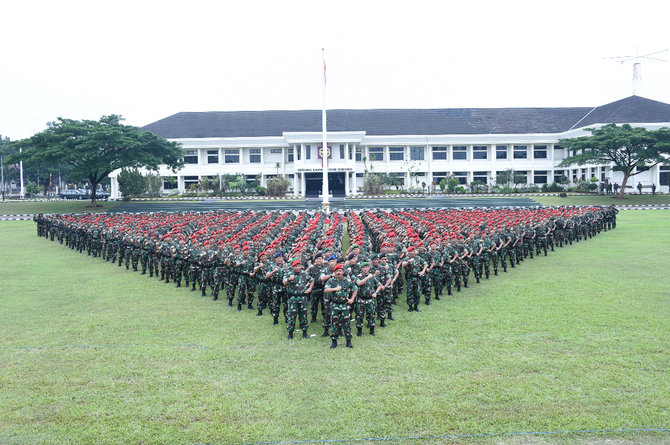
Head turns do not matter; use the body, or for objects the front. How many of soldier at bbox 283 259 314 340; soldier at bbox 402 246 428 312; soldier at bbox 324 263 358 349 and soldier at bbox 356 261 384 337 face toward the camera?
4

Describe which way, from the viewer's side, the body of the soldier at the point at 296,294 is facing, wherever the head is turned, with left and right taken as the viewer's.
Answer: facing the viewer

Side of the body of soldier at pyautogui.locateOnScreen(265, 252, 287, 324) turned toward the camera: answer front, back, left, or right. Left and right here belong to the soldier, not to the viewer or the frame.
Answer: front

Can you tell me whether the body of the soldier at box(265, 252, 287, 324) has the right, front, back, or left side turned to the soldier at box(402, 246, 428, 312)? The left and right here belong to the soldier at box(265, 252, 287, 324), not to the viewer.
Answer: left

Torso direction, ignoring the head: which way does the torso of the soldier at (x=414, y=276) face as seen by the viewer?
toward the camera

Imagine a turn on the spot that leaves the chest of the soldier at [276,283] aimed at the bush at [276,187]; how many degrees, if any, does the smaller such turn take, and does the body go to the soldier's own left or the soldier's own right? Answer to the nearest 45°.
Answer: approximately 180°

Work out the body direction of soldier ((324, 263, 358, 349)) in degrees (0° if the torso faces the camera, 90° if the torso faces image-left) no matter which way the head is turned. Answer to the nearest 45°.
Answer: approximately 0°
